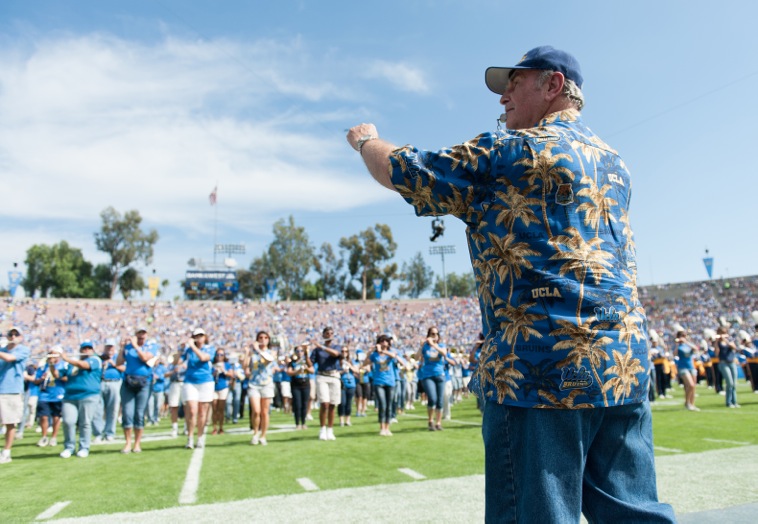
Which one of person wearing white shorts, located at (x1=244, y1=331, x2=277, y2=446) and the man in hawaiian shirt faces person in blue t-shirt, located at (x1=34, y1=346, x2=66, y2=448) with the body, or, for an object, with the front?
the man in hawaiian shirt

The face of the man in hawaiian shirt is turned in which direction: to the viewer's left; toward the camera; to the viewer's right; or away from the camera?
to the viewer's left

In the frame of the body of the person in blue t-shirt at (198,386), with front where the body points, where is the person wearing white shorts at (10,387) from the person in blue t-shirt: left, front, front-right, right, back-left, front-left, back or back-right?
right

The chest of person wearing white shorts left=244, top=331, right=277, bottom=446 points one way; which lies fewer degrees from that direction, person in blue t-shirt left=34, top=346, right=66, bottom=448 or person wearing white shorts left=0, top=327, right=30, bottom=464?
the person wearing white shorts

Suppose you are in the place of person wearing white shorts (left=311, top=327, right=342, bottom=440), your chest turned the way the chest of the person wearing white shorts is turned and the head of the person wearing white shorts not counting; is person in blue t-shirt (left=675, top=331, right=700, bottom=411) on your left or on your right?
on your left

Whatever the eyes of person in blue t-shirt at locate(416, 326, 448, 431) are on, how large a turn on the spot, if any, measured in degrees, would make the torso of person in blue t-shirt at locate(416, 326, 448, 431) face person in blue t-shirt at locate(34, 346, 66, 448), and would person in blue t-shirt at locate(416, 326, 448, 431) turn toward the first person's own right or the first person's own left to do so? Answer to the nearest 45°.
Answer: approximately 90° to the first person's own right

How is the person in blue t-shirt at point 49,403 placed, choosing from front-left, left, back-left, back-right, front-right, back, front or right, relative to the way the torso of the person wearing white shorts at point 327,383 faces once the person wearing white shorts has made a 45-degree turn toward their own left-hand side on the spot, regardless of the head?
back-right

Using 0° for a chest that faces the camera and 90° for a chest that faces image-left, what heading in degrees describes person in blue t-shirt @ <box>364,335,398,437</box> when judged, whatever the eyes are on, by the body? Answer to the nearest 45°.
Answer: approximately 0°

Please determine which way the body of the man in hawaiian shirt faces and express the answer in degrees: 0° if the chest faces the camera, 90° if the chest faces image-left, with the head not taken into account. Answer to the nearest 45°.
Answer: approximately 135°

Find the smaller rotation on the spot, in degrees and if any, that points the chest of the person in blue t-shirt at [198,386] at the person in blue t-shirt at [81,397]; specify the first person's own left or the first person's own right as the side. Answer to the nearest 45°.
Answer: approximately 90° to the first person's own right

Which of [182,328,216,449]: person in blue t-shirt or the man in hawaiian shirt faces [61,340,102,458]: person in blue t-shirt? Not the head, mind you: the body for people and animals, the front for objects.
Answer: the man in hawaiian shirt

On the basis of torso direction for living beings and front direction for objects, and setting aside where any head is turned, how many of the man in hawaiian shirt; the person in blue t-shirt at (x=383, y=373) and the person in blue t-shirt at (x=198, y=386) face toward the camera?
2

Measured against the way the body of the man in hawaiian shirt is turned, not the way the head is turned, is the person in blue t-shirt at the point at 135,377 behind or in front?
in front
